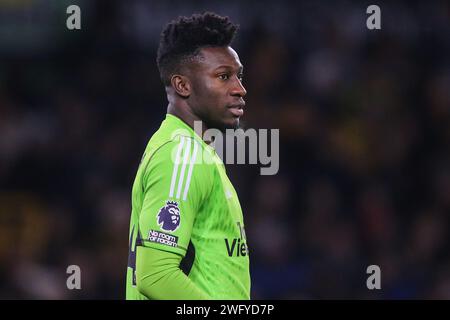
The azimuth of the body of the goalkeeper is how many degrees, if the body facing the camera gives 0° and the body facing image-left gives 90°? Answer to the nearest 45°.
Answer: approximately 270°

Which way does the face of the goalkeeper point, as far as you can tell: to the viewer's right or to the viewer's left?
to the viewer's right
